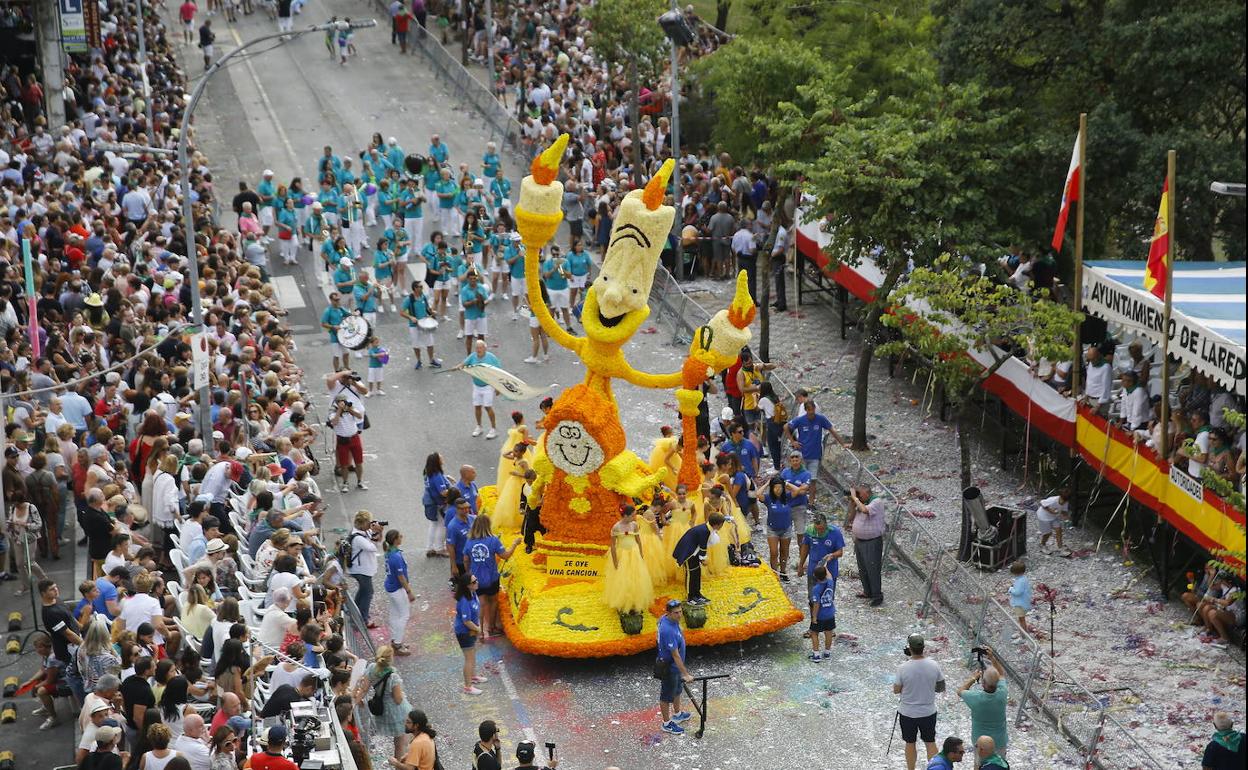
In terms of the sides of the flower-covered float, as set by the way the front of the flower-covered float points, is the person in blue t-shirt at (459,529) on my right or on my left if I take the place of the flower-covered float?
on my right

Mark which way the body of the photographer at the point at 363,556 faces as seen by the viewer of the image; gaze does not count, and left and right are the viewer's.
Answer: facing to the right of the viewer

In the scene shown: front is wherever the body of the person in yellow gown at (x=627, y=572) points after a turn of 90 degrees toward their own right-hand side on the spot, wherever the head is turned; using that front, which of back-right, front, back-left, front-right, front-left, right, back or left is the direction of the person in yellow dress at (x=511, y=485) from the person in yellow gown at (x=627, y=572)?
front-right

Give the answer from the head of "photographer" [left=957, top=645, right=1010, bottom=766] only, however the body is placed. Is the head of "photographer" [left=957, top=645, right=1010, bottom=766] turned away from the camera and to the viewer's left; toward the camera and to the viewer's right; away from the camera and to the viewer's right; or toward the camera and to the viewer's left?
away from the camera and to the viewer's left

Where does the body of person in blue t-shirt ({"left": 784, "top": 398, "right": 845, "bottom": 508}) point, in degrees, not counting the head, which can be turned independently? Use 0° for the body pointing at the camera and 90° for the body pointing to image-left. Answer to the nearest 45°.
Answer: approximately 0°

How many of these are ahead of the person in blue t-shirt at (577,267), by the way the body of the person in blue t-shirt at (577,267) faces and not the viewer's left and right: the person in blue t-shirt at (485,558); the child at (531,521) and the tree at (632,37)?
2

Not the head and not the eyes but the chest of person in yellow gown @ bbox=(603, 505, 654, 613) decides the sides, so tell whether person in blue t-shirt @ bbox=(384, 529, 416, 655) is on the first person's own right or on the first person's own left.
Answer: on the first person's own right

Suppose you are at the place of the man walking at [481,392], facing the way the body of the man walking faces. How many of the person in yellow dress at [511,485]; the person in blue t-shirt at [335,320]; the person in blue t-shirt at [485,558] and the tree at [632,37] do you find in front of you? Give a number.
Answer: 2

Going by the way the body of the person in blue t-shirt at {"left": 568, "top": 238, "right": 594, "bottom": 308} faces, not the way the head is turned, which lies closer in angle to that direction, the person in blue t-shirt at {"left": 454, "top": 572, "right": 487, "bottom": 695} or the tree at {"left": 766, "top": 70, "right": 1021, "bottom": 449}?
the person in blue t-shirt

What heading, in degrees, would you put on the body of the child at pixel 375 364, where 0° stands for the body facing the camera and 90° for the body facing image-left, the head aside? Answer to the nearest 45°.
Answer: approximately 315°

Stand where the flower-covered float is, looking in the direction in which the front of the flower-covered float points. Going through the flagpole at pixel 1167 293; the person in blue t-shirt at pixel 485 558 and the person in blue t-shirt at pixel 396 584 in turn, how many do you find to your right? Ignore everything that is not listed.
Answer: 2

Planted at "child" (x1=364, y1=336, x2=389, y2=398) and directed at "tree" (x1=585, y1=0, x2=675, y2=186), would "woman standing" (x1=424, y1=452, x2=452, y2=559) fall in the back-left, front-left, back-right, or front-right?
back-right
